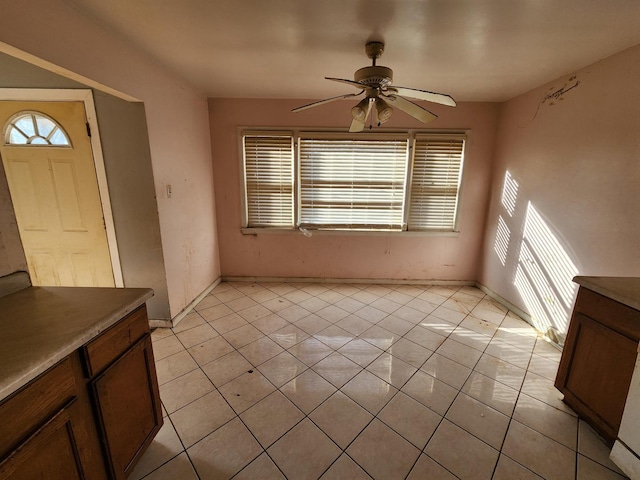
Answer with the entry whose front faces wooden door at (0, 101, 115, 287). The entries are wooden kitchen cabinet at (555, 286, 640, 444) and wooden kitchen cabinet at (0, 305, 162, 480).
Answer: wooden kitchen cabinet at (555, 286, 640, 444)

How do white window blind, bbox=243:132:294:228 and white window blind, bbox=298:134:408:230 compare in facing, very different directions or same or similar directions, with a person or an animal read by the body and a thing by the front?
same or similar directions

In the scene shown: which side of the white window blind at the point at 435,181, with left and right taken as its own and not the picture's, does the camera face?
front

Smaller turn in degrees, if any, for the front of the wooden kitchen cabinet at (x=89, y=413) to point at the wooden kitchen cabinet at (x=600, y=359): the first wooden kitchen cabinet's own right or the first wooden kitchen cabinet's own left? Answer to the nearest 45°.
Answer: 0° — it already faces it

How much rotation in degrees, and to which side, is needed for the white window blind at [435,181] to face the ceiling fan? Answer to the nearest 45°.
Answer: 0° — it already faces it

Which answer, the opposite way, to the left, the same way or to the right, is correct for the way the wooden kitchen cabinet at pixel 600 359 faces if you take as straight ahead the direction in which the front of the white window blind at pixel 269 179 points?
to the right

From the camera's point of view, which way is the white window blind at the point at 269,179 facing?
toward the camera

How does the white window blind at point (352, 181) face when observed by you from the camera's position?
facing the viewer

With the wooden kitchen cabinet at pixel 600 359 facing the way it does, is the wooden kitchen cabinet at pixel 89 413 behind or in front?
in front

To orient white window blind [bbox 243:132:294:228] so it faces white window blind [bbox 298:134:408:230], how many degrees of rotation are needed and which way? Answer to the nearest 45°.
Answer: approximately 90° to its left

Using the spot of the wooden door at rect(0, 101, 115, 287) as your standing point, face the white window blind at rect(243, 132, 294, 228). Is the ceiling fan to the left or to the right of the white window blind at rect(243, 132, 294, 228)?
right

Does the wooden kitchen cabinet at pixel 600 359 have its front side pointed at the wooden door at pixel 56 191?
yes

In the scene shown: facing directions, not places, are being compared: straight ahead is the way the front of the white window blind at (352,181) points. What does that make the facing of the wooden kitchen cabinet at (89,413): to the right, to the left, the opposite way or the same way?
to the left

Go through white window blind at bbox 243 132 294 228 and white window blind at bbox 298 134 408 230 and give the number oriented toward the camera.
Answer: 2

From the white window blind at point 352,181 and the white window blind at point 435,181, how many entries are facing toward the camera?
2

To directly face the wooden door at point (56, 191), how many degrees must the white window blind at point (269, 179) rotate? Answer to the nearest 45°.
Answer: approximately 45° to its right

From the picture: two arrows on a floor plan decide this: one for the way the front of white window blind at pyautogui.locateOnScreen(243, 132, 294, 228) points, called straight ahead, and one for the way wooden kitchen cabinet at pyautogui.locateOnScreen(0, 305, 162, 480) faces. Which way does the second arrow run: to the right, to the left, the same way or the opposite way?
to the left
